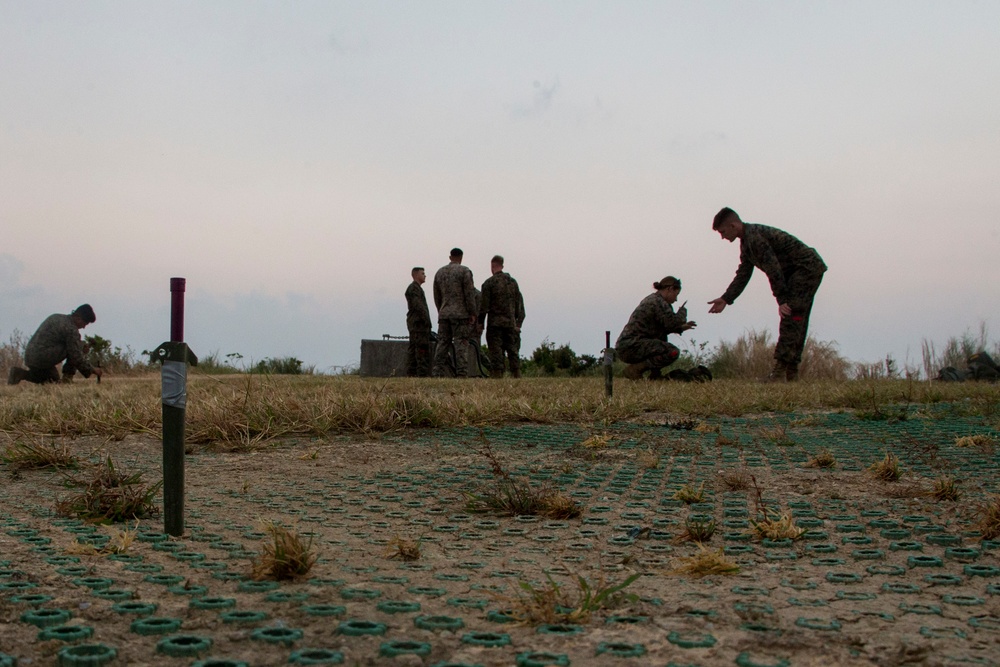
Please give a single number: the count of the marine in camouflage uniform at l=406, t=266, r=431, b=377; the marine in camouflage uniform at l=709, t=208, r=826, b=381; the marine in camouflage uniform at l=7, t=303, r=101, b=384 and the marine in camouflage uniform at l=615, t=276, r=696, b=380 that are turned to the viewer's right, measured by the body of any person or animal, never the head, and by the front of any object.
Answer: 3

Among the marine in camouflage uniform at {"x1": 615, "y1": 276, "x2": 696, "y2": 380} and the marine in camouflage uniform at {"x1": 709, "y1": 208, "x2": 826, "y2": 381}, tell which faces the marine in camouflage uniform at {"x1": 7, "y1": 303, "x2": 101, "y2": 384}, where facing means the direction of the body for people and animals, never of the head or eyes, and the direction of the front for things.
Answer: the marine in camouflage uniform at {"x1": 709, "y1": 208, "x2": 826, "y2": 381}

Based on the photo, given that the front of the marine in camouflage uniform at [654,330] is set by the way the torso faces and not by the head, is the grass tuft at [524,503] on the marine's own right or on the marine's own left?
on the marine's own right

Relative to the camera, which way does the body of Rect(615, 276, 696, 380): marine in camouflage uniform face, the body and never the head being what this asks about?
to the viewer's right

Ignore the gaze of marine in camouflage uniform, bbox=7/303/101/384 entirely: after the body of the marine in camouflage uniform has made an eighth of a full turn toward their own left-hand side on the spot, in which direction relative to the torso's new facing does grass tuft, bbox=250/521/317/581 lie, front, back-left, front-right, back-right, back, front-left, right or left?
back-right

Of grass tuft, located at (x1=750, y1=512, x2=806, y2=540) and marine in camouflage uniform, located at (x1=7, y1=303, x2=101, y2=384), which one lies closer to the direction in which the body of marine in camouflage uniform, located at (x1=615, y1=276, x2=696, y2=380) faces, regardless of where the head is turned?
the grass tuft

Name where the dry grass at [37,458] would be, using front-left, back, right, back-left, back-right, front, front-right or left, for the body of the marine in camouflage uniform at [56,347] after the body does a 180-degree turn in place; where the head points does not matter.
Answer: left

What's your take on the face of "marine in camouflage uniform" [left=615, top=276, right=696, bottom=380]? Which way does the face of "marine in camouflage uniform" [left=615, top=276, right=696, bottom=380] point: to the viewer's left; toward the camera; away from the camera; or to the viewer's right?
to the viewer's right

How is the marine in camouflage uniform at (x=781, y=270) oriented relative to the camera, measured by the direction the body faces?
to the viewer's left

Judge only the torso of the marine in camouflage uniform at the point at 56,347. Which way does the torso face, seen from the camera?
to the viewer's right

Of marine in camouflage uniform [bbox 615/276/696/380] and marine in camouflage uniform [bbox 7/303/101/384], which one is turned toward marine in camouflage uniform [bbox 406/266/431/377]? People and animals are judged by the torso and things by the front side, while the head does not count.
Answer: marine in camouflage uniform [bbox 7/303/101/384]

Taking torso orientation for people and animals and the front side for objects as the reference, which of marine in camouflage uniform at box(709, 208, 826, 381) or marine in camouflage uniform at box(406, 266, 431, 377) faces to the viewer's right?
marine in camouflage uniform at box(406, 266, 431, 377)

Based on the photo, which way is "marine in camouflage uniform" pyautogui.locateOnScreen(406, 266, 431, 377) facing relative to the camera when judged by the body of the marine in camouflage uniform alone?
to the viewer's right

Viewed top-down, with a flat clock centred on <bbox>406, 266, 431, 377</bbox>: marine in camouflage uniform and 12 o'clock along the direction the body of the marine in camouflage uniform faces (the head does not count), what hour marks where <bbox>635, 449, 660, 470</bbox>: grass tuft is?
The grass tuft is roughly at 3 o'clock from the marine in camouflage uniform.

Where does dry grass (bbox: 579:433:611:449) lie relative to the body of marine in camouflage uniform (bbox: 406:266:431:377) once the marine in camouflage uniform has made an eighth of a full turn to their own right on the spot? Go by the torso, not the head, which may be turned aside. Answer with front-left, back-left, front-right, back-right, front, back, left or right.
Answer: front-right

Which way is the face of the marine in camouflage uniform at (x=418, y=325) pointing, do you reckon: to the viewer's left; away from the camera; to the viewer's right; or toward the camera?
to the viewer's right

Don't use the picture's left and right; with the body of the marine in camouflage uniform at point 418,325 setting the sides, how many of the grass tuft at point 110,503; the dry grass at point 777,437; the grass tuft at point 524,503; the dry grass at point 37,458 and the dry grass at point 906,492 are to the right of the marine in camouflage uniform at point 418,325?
5
